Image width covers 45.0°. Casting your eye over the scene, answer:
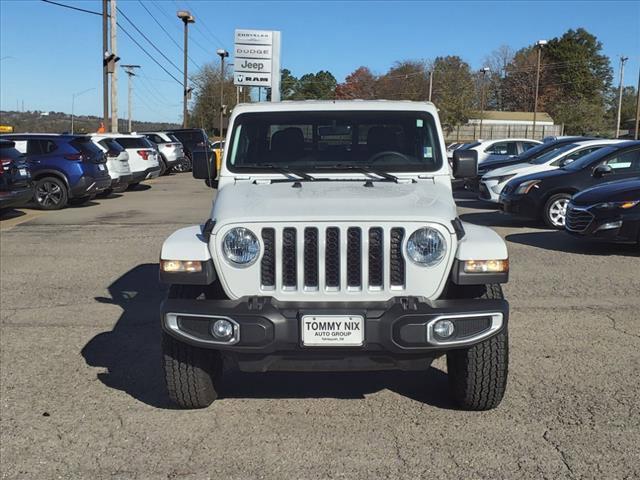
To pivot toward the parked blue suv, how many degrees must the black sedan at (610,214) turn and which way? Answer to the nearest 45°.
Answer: approximately 45° to its right

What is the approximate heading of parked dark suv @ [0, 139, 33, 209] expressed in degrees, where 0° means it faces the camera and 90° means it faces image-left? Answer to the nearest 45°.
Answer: approximately 135°

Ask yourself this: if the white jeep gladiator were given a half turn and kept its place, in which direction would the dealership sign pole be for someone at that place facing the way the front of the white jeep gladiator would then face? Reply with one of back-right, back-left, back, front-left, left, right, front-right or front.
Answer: front

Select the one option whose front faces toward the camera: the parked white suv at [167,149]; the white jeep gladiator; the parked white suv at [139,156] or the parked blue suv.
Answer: the white jeep gladiator

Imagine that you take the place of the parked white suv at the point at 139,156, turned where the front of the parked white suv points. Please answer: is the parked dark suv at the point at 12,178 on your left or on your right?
on your left

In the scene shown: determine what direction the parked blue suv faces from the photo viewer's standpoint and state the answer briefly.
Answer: facing away from the viewer and to the left of the viewer

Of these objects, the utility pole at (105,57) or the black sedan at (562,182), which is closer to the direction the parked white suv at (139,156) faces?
the utility pole

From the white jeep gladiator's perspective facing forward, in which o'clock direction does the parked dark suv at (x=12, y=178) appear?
The parked dark suv is roughly at 5 o'clock from the white jeep gladiator.

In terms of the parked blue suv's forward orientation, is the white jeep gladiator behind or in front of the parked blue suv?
behind

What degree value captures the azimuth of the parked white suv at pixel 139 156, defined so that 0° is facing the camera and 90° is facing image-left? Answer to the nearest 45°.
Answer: approximately 135°

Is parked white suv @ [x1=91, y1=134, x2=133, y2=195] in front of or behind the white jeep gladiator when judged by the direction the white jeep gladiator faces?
behind
